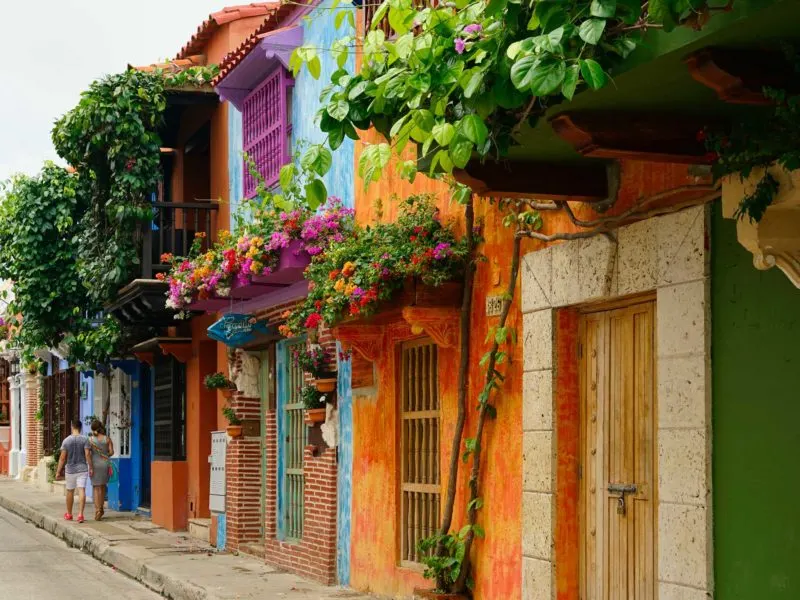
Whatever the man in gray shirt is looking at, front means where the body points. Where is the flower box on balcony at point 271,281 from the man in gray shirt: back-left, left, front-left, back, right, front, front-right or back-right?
back

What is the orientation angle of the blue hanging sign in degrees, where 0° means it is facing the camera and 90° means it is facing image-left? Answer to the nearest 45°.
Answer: approximately 0°

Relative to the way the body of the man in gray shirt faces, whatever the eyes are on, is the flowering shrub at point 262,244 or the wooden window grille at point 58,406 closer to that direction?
the wooden window grille

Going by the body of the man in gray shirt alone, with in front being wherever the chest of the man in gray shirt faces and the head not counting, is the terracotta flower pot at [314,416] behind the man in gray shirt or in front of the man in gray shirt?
behind

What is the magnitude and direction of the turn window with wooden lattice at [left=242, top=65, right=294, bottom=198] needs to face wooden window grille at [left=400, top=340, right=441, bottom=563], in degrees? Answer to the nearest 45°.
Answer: approximately 45° to its left

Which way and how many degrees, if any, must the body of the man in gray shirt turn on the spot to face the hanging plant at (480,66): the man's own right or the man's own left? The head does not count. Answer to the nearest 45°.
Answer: approximately 180°

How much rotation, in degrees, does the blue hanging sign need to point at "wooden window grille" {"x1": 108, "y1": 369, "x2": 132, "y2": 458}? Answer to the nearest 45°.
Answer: approximately 180°

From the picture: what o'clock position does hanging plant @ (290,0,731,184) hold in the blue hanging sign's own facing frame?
The hanging plant is roughly at 12 o'clock from the blue hanging sign.

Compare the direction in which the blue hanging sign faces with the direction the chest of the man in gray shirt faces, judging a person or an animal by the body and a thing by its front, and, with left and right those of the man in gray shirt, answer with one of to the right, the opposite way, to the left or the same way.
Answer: the opposite way

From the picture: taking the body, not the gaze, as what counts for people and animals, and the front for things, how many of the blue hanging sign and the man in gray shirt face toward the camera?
1

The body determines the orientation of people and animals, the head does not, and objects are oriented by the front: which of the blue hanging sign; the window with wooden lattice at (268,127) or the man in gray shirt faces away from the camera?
the man in gray shirt

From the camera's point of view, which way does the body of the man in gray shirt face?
away from the camera
